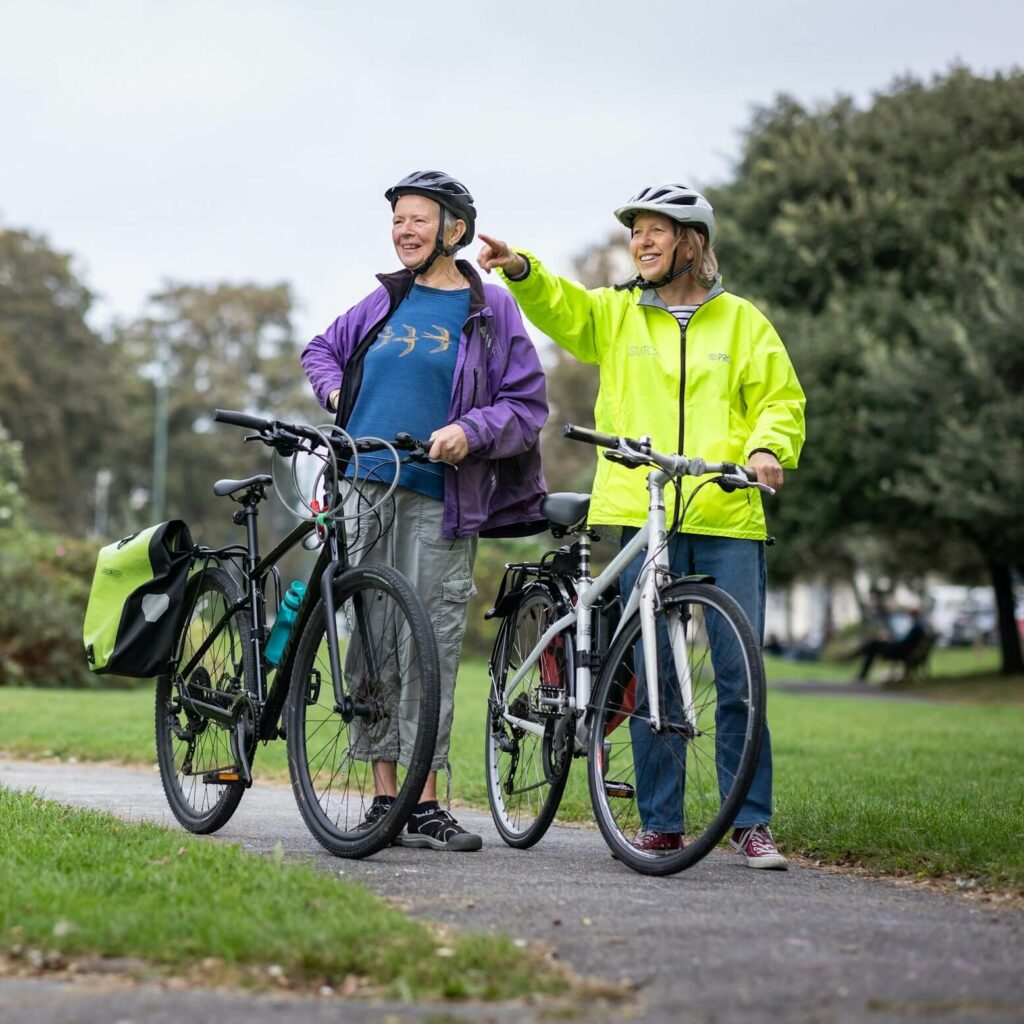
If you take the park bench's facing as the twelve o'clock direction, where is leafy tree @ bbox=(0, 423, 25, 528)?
The leafy tree is roughly at 11 o'clock from the park bench.

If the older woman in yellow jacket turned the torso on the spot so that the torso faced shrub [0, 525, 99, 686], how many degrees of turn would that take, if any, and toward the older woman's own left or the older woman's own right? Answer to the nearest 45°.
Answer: approximately 135° to the older woman's own right

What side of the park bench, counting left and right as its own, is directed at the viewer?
left

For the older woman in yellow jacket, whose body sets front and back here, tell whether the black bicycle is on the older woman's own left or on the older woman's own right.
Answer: on the older woman's own right

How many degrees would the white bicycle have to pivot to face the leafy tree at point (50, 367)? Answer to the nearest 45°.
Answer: approximately 135° to its left

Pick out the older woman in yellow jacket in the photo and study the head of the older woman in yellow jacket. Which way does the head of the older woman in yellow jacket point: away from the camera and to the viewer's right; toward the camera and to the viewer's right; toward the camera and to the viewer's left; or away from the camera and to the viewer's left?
toward the camera and to the viewer's left

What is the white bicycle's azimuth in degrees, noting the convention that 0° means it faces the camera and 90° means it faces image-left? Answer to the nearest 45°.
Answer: approximately 315°

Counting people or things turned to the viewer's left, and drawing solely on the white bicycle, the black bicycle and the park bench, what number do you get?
1

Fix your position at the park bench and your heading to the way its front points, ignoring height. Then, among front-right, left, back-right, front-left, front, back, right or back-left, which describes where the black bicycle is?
left

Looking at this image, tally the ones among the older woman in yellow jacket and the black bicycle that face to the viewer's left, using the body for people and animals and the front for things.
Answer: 0

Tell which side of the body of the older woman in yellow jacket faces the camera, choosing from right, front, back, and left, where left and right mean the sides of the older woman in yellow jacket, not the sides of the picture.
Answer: front

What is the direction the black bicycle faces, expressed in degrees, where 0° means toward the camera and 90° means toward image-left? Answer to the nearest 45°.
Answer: approximately 315°

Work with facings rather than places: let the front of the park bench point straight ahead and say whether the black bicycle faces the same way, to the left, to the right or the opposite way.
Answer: the opposite way

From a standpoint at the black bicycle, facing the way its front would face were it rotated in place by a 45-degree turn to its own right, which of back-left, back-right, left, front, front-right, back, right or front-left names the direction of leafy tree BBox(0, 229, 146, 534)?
back

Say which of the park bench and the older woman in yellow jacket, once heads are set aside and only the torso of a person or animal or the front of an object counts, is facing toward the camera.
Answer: the older woman in yellow jacket
